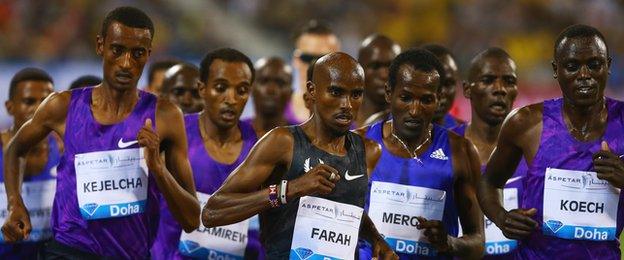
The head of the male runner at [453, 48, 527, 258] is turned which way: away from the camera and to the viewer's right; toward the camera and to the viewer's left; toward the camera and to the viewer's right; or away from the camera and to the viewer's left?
toward the camera and to the viewer's right

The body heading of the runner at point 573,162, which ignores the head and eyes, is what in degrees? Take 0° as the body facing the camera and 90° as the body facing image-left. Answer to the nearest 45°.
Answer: approximately 0°

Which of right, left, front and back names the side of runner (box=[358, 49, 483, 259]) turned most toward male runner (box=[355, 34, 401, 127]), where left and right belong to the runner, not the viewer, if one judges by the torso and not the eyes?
back
